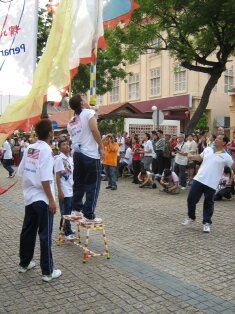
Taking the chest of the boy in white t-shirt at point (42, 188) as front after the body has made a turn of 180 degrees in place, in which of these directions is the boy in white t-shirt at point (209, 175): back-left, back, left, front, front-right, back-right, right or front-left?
back

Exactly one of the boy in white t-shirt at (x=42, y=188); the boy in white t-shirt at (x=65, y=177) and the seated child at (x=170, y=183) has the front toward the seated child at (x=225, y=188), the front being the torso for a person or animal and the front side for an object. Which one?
the boy in white t-shirt at (x=42, y=188)

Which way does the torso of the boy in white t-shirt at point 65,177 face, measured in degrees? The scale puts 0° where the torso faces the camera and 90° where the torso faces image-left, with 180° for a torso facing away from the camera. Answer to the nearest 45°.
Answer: approximately 315°

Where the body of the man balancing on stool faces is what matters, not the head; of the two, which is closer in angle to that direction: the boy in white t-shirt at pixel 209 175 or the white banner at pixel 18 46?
the boy in white t-shirt

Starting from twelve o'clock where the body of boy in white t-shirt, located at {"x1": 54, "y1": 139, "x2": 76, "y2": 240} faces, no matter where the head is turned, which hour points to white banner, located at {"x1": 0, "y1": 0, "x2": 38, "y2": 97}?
The white banner is roughly at 2 o'clock from the boy in white t-shirt.

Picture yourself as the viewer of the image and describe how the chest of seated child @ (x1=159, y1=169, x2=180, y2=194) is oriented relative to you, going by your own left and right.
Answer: facing the viewer and to the left of the viewer

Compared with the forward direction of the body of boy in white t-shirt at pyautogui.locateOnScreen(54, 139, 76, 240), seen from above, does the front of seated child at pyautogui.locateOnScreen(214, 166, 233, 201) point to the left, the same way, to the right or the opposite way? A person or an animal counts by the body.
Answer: to the right

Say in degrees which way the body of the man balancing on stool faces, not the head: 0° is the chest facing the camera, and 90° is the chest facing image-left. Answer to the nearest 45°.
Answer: approximately 225°

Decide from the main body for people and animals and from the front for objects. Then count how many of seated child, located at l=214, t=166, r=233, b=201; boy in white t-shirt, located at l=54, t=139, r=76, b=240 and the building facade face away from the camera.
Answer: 0

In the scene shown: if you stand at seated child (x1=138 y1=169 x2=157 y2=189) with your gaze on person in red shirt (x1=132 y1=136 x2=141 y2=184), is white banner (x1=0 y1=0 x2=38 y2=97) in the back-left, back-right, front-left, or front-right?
back-left

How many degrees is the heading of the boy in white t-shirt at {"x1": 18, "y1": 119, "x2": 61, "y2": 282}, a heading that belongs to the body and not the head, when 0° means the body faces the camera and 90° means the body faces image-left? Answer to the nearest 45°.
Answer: approximately 225°
